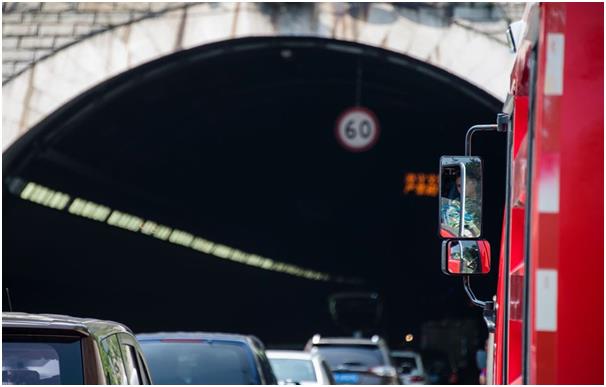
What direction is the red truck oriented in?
away from the camera

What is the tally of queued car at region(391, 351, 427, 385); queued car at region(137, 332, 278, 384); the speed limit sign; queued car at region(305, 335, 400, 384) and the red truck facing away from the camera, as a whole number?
4

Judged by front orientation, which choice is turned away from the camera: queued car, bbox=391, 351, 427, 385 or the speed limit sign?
the queued car

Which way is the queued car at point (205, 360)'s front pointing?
away from the camera

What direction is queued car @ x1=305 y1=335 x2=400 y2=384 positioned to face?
away from the camera

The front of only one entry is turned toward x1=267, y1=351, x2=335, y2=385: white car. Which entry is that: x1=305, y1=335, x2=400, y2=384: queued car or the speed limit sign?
the speed limit sign

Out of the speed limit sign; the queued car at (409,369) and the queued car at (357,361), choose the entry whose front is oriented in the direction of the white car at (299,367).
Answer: the speed limit sign

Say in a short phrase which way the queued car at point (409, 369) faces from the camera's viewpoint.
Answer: facing away from the viewer

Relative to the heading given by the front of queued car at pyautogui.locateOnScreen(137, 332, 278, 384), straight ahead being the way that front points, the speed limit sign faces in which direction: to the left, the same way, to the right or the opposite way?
the opposite way
